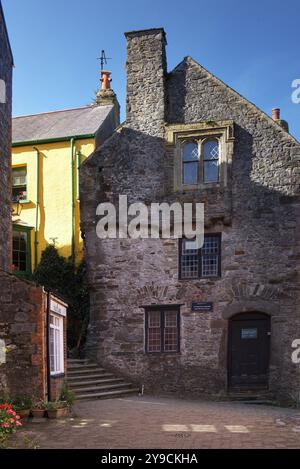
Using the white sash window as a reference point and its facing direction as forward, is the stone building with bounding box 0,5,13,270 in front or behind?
behind

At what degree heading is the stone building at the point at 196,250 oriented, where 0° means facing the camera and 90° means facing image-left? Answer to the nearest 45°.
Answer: approximately 0°

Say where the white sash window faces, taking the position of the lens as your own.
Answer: facing the viewer and to the right of the viewer

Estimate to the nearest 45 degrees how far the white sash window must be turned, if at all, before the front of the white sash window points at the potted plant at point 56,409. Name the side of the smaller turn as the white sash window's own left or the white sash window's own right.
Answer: approximately 45° to the white sash window's own right
